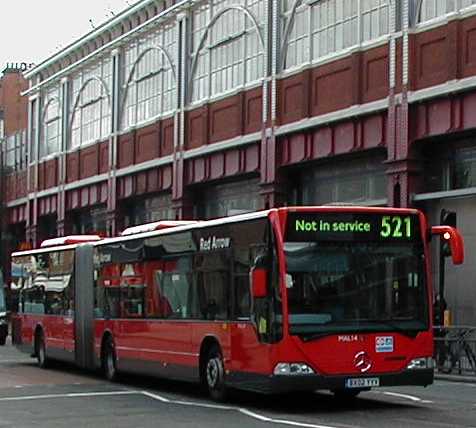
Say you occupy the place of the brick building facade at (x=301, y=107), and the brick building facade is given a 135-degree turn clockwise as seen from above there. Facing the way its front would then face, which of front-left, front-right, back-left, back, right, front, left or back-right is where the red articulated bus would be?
back

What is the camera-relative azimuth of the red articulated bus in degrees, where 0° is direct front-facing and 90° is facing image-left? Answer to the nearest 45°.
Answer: approximately 315°

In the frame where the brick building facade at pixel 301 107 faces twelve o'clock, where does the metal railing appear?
The metal railing is roughly at 10 o'clock from the brick building facade.

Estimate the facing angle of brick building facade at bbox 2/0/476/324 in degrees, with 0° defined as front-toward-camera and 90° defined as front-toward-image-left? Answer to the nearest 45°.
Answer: approximately 45°

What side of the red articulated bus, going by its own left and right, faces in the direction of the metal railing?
left
